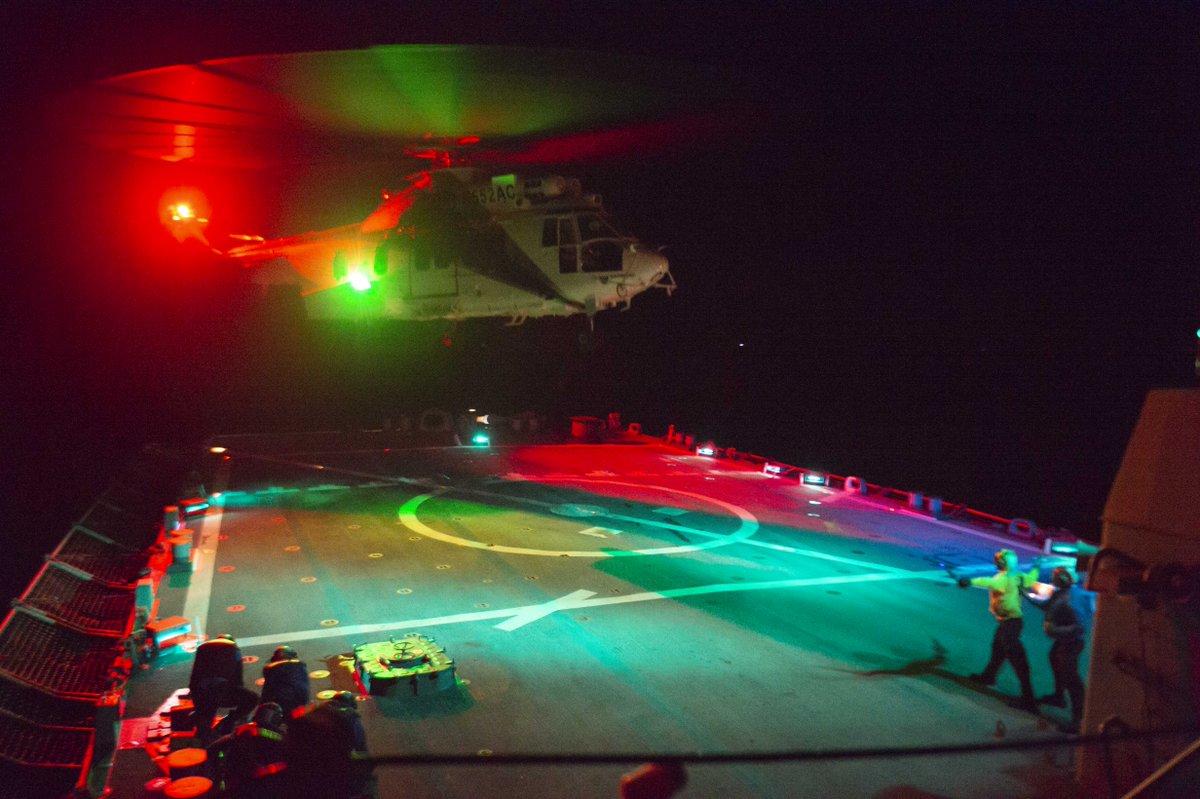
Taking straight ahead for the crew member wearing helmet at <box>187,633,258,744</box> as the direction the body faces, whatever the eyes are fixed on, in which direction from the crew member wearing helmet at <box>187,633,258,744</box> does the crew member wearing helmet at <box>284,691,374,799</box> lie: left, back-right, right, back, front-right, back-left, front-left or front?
back-right

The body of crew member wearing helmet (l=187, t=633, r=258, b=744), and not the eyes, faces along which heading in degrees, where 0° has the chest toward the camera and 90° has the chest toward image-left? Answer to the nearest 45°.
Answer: approximately 225°

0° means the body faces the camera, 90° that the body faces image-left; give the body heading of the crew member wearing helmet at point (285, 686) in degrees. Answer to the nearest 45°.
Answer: approximately 180°

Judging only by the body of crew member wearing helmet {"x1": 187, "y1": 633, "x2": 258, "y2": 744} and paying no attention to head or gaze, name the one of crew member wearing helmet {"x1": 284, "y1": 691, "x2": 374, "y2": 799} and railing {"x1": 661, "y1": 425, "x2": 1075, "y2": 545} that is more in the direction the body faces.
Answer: the railing

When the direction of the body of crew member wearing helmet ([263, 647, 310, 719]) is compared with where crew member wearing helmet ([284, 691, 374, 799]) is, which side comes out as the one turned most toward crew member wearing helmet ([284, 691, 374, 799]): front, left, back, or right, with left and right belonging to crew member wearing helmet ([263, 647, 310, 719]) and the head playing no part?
back

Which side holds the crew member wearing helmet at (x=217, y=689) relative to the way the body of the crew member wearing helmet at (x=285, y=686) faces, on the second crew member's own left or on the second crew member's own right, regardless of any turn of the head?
on the second crew member's own left

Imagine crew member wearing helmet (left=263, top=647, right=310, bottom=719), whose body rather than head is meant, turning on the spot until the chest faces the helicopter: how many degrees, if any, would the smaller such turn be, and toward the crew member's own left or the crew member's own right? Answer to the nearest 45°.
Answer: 0° — they already face it

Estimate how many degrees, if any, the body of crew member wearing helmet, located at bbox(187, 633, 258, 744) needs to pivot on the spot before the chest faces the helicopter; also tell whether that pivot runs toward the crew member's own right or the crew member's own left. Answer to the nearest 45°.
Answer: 0° — they already face it

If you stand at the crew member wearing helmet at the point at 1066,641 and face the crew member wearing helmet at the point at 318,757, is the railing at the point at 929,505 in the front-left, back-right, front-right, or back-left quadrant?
back-right
